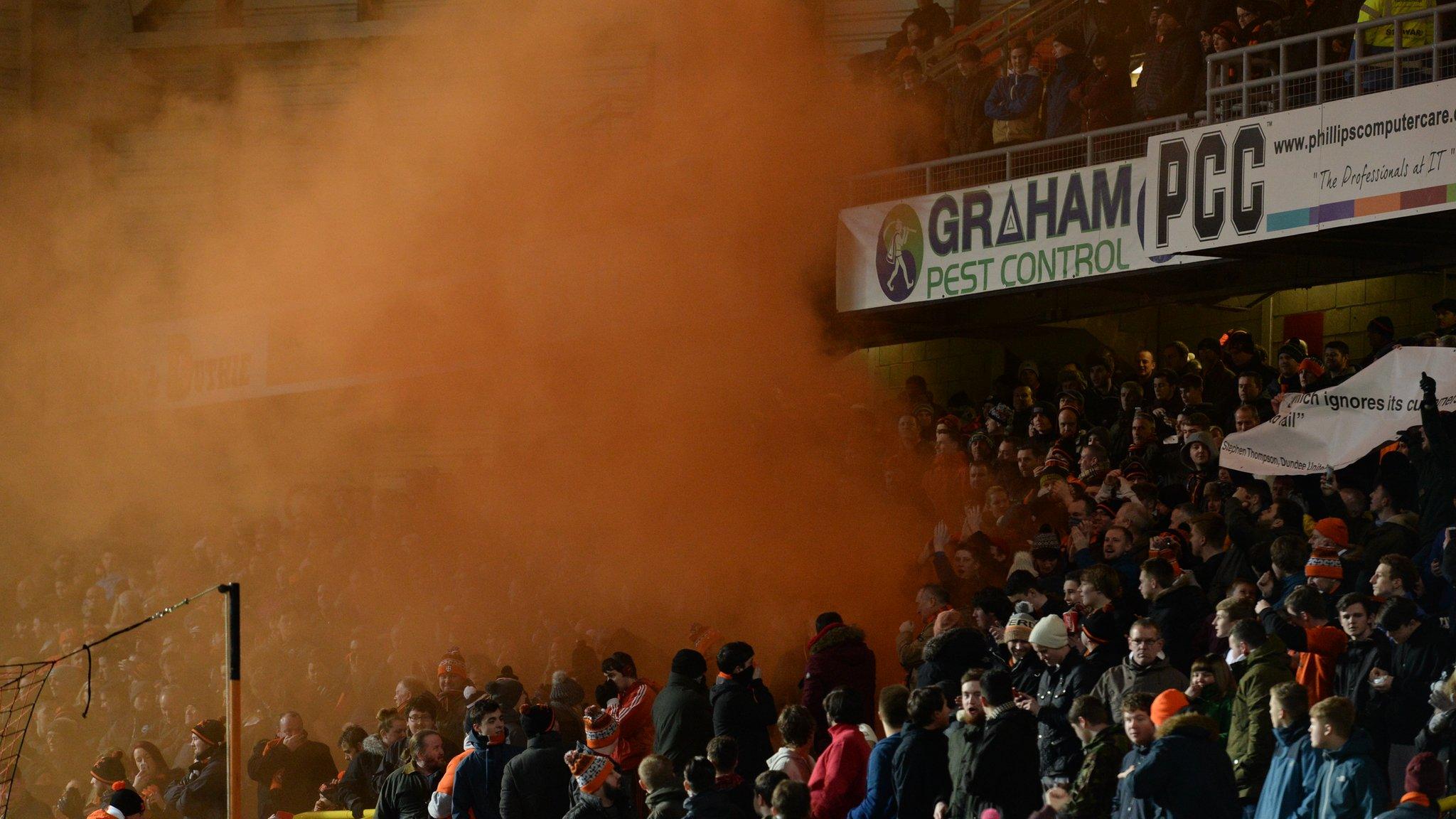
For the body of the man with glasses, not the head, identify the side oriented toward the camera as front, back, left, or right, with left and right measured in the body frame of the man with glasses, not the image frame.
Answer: front

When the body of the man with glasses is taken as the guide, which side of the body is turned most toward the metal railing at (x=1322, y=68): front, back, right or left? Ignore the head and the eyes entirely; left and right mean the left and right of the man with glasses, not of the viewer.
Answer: back

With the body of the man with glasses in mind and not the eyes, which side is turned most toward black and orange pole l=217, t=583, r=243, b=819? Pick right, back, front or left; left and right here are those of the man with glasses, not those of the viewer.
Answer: right

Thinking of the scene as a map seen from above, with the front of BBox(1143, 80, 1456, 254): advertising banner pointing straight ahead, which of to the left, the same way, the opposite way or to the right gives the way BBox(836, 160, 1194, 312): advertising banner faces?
the same way

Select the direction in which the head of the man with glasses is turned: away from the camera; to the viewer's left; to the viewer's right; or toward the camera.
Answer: toward the camera

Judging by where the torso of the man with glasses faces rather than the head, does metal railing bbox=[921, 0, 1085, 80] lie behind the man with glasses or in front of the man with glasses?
behind

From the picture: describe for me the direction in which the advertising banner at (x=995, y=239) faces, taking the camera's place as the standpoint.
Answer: facing the viewer and to the left of the viewer

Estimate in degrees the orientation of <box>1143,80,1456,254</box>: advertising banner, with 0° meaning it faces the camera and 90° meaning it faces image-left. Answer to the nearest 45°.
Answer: approximately 45°

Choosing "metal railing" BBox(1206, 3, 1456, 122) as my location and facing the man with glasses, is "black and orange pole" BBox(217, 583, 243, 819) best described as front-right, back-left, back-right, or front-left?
front-right

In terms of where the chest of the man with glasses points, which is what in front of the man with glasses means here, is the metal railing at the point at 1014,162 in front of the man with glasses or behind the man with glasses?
behind

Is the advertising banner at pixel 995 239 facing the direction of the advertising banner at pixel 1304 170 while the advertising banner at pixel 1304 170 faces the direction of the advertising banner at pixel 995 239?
no

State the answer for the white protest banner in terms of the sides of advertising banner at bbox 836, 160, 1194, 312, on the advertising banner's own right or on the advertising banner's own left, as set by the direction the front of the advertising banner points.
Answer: on the advertising banner's own left

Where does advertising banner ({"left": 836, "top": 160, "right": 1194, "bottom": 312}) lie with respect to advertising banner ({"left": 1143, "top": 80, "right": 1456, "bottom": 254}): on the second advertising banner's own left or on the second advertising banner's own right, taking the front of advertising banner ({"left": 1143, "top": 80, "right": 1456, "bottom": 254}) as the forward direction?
on the second advertising banner's own right

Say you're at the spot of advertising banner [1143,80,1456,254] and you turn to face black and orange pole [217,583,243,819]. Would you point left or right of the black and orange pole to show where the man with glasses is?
left

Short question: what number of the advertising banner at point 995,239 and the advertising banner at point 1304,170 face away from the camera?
0
